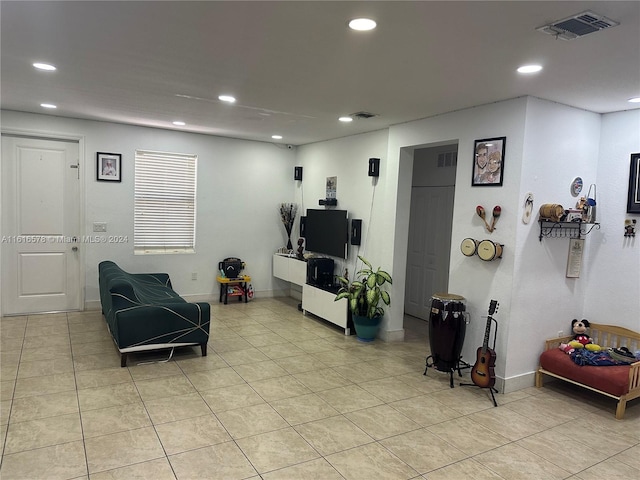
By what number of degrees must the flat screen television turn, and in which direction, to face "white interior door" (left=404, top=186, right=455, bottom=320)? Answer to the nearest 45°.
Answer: approximately 135° to its left

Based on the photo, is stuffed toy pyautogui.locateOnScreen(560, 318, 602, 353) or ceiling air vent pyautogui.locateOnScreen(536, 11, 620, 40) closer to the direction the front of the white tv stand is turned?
the ceiling air vent

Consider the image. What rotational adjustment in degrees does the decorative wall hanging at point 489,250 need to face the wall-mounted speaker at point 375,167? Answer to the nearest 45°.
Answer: approximately 90° to its right

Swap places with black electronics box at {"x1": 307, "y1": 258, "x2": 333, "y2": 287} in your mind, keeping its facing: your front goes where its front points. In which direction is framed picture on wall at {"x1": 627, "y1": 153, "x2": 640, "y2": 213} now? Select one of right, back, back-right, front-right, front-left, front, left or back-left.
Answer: left

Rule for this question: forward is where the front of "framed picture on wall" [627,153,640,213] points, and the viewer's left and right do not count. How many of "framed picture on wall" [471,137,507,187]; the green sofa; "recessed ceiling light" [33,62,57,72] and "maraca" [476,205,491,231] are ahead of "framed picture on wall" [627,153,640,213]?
4

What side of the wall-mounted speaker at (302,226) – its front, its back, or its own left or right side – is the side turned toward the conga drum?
left

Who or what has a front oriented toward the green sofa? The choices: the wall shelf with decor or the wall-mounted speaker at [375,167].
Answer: the wall-mounted speaker

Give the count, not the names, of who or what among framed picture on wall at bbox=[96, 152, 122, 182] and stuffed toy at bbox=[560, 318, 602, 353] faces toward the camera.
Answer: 2

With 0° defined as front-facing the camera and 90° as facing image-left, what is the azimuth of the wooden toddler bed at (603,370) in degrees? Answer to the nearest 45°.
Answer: approximately 45°

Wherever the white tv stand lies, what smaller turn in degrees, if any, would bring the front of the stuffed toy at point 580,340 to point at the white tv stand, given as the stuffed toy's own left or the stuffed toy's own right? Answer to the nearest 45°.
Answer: approximately 90° to the stuffed toy's own right

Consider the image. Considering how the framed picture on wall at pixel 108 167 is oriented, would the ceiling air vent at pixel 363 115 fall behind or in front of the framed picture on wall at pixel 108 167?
in front

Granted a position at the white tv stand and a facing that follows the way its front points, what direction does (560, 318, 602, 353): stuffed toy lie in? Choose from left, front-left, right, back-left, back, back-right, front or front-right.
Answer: left
